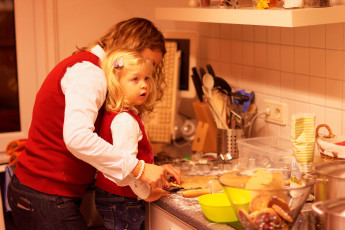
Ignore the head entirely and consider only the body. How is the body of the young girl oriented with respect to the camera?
to the viewer's right

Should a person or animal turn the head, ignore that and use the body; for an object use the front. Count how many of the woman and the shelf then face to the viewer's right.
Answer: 1

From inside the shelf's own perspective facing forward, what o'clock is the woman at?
The woman is roughly at 1 o'clock from the shelf.

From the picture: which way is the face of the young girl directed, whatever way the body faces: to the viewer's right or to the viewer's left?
to the viewer's right

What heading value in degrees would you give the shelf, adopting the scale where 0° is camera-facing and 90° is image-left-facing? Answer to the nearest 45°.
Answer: approximately 45°

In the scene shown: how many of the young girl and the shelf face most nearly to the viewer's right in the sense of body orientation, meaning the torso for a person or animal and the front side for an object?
1

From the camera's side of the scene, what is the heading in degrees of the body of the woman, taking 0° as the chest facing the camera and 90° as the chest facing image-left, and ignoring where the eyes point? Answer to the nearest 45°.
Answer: approximately 270°
